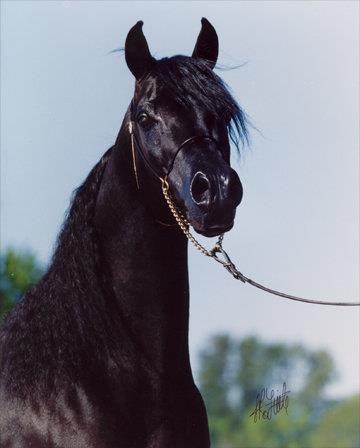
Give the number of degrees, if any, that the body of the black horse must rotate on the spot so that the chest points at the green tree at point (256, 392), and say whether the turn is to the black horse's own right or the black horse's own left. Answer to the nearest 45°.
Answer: approximately 135° to the black horse's own left

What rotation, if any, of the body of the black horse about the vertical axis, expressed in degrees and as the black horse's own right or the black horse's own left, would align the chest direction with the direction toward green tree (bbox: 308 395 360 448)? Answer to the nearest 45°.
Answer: approximately 135° to the black horse's own left

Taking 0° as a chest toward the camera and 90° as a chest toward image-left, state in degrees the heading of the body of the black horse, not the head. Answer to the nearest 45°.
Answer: approximately 315°
